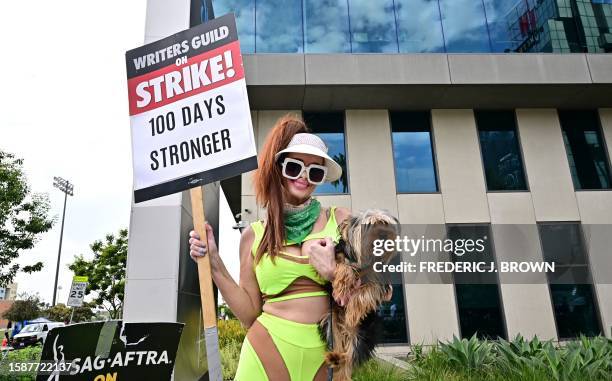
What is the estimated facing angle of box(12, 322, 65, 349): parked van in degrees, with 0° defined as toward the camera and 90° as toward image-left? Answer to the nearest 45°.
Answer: approximately 45°

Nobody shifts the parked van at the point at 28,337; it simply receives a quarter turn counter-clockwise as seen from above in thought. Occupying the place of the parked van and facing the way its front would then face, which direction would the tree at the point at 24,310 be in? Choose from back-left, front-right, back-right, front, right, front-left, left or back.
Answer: back-left

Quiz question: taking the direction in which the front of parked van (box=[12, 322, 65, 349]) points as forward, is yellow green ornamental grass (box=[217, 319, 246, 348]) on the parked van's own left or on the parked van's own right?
on the parked van's own left

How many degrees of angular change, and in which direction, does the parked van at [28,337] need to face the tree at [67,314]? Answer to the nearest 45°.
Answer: approximately 135° to its right

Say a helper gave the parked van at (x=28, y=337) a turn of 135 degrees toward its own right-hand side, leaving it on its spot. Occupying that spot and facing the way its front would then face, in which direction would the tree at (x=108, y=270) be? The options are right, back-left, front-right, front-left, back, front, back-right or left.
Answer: front-right
